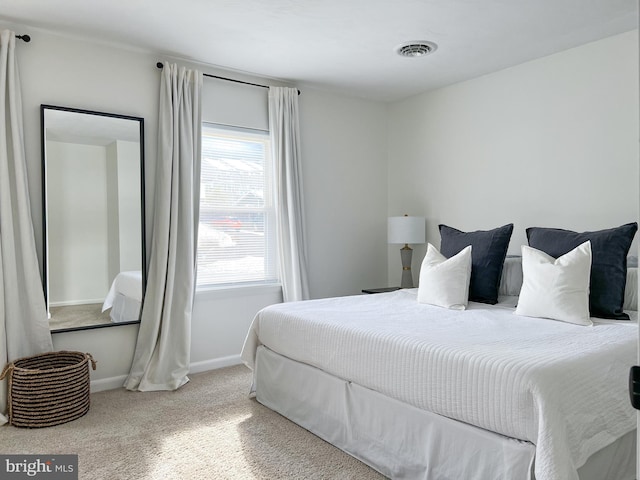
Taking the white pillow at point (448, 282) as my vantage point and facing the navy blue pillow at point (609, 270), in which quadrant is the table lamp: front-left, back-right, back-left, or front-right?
back-left

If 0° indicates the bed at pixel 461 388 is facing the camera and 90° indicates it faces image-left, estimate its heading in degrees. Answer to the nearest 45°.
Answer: approximately 45°

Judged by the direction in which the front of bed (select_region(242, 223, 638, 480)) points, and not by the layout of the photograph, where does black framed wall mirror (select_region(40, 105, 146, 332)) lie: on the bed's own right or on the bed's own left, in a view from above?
on the bed's own right

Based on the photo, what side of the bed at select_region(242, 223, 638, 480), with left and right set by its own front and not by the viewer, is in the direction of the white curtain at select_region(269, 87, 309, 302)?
right

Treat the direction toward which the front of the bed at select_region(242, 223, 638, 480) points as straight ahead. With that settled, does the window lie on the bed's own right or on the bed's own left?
on the bed's own right

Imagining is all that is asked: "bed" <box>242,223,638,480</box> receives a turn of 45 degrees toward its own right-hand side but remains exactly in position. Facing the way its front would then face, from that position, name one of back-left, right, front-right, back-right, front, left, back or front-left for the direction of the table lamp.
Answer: right

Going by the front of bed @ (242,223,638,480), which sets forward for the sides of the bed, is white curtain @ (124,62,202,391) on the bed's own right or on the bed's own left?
on the bed's own right

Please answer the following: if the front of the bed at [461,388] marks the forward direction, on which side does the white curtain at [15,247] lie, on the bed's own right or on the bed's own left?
on the bed's own right
